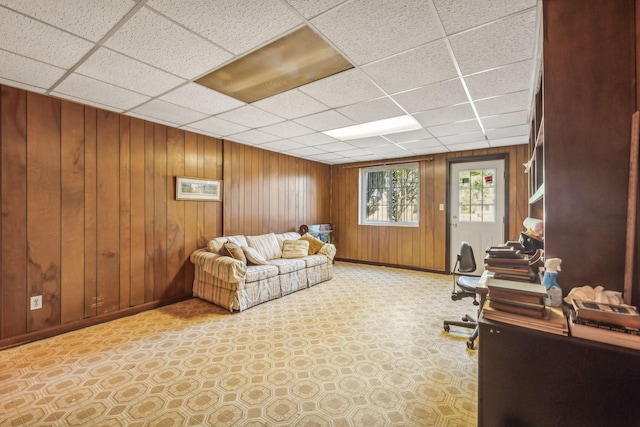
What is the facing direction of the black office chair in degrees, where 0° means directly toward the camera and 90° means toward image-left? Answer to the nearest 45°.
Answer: approximately 315°

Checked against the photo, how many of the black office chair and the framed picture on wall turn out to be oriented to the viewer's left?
0

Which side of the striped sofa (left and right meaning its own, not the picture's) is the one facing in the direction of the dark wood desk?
front

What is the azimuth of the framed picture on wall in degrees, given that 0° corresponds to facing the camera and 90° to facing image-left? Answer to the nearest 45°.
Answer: approximately 315°

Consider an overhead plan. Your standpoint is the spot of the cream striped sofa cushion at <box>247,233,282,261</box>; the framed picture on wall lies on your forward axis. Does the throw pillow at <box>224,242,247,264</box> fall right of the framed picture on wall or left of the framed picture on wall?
left

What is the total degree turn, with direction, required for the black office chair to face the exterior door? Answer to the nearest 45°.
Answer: approximately 135° to its left

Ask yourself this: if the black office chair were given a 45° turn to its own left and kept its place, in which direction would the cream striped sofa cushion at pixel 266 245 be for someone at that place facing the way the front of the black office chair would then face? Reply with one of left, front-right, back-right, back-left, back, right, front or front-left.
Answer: back
